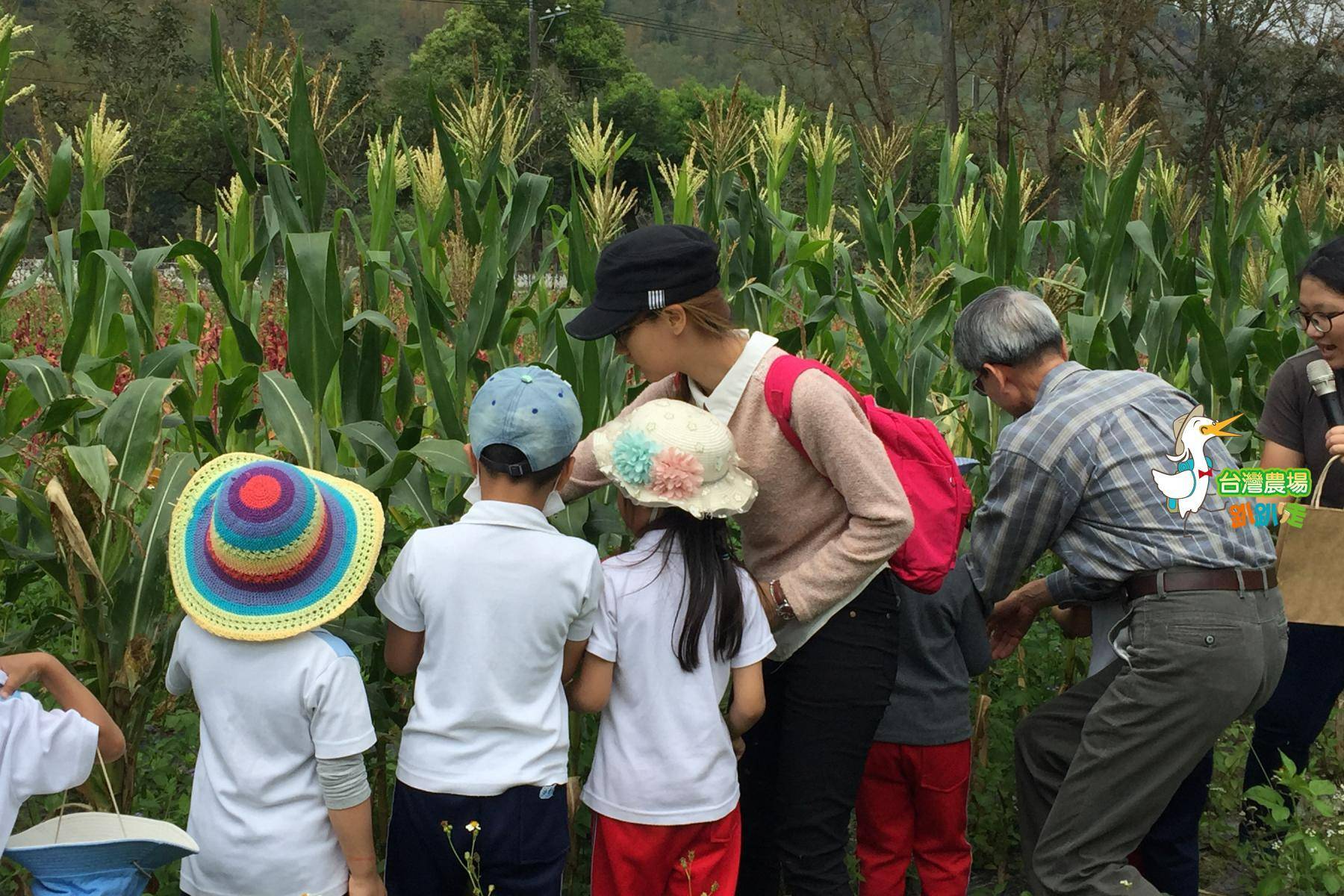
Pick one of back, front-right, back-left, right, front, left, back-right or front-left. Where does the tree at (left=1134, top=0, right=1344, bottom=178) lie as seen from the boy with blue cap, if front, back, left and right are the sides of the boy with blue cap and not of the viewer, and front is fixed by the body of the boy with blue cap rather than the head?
front-right

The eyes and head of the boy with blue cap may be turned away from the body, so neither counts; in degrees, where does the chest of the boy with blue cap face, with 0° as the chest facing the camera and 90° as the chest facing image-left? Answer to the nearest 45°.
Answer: approximately 180°

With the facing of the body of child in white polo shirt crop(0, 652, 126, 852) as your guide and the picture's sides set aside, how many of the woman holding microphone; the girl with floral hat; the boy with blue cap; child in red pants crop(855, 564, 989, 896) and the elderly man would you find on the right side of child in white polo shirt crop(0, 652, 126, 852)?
5

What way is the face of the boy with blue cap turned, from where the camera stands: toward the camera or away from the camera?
away from the camera

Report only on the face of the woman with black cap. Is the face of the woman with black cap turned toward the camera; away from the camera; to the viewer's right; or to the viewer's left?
to the viewer's left

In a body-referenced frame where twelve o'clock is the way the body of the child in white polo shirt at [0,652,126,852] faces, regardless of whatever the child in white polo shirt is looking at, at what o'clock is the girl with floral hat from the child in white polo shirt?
The girl with floral hat is roughly at 3 o'clock from the child in white polo shirt.

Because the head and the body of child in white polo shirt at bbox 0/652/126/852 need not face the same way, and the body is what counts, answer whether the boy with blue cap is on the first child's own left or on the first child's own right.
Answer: on the first child's own right

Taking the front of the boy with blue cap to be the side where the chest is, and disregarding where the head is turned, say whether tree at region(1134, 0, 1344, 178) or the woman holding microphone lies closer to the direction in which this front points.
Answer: the tree

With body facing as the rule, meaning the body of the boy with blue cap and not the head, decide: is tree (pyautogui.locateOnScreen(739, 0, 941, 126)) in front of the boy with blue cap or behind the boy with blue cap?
in front

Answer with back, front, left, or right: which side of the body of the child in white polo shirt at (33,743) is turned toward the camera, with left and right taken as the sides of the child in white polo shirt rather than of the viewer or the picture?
back

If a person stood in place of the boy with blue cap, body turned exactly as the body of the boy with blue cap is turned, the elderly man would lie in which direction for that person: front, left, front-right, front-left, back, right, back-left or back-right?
right

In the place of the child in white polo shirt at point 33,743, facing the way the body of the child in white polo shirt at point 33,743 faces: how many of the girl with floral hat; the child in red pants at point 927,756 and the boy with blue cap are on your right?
3

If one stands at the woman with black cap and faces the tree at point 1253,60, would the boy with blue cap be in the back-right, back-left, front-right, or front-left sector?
back-left

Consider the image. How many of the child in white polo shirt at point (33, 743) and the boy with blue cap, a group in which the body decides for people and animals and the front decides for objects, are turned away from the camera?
2

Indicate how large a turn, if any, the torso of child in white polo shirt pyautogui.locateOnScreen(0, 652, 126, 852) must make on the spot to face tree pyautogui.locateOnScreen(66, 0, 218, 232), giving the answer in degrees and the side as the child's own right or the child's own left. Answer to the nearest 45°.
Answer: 0° — they already face it
